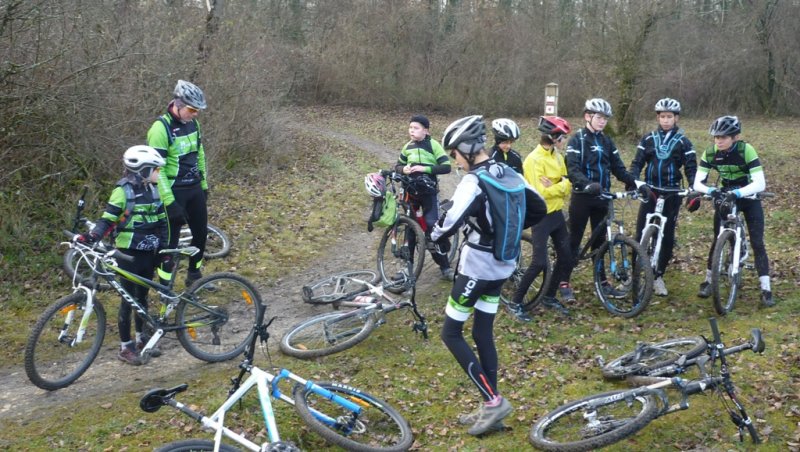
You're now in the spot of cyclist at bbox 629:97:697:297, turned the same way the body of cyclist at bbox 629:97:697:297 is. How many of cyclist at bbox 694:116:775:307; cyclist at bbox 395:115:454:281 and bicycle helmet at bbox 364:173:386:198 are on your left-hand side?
1

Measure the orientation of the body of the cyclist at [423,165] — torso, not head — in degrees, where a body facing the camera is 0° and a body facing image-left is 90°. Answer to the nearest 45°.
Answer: approximately 45°

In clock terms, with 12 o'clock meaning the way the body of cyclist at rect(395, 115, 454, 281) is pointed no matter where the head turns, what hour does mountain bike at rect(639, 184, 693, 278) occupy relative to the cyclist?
The mountain bike is roughly at 8 o'clock from the cyclist.

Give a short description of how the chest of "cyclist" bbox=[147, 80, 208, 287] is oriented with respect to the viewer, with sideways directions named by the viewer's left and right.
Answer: facing the viewer and to the right of the viewer

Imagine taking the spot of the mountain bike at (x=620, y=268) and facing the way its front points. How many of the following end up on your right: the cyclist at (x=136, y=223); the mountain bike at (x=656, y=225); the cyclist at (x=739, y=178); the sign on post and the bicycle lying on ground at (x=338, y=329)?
2

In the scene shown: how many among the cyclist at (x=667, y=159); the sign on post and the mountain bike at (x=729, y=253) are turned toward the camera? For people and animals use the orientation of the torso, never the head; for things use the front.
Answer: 3

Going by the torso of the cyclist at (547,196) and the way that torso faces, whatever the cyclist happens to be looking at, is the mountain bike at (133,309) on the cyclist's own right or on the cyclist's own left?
on the cyclist's own right

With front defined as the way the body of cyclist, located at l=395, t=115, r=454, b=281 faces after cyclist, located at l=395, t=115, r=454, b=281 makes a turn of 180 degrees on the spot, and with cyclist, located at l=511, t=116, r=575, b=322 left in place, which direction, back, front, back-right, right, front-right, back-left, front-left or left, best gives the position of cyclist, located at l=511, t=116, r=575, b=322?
right

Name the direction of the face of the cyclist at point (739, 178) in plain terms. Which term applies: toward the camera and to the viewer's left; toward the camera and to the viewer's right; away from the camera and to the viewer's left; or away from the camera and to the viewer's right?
toward the camera and to the viewer's left
